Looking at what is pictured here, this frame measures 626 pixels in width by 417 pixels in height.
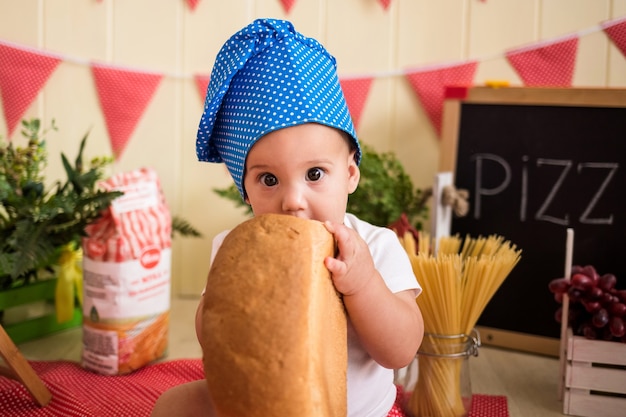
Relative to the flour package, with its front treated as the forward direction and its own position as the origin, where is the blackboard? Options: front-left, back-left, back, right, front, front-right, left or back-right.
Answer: front-left

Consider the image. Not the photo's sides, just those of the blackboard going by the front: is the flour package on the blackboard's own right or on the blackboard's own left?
on the blackboard's own right

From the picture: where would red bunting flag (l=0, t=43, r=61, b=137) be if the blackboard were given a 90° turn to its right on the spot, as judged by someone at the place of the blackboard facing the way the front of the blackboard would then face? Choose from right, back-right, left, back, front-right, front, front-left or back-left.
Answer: front

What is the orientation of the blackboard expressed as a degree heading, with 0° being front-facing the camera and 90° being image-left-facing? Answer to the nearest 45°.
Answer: approximately 0°

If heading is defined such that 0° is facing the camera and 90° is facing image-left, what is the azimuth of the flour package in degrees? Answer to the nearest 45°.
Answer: approximately 315°

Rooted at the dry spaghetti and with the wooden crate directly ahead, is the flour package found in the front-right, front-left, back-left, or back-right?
back-left
